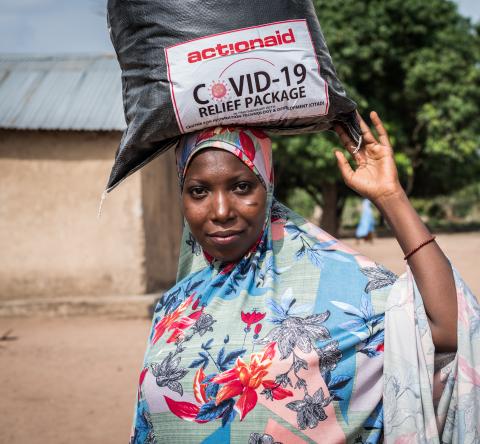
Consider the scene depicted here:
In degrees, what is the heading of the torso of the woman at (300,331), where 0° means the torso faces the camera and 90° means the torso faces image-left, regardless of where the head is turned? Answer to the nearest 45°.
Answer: approximately 45°

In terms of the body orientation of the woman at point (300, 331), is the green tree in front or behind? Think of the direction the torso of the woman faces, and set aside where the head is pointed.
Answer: behind

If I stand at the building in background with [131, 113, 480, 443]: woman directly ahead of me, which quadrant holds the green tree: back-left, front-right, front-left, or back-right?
back-left

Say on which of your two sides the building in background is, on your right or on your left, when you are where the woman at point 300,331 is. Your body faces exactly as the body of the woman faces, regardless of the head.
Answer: on your right
